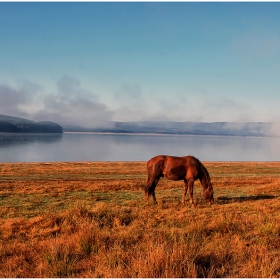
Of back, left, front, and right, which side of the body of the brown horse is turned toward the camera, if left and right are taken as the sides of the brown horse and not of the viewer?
right
